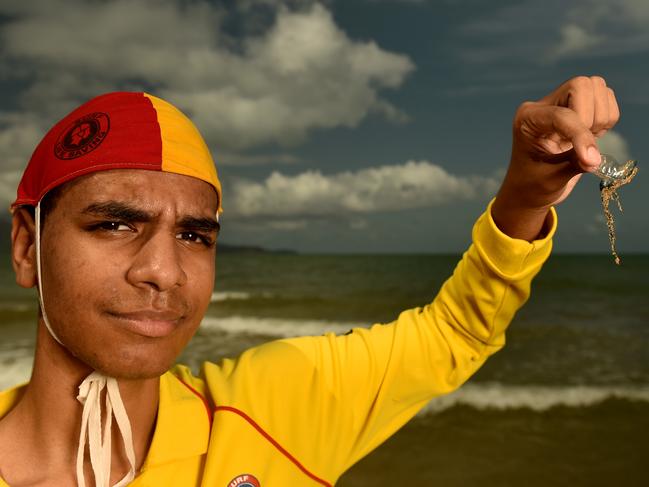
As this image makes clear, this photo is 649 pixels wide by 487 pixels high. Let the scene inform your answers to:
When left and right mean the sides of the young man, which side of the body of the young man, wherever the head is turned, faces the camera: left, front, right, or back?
front

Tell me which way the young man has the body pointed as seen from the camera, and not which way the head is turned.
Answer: toward the camera
